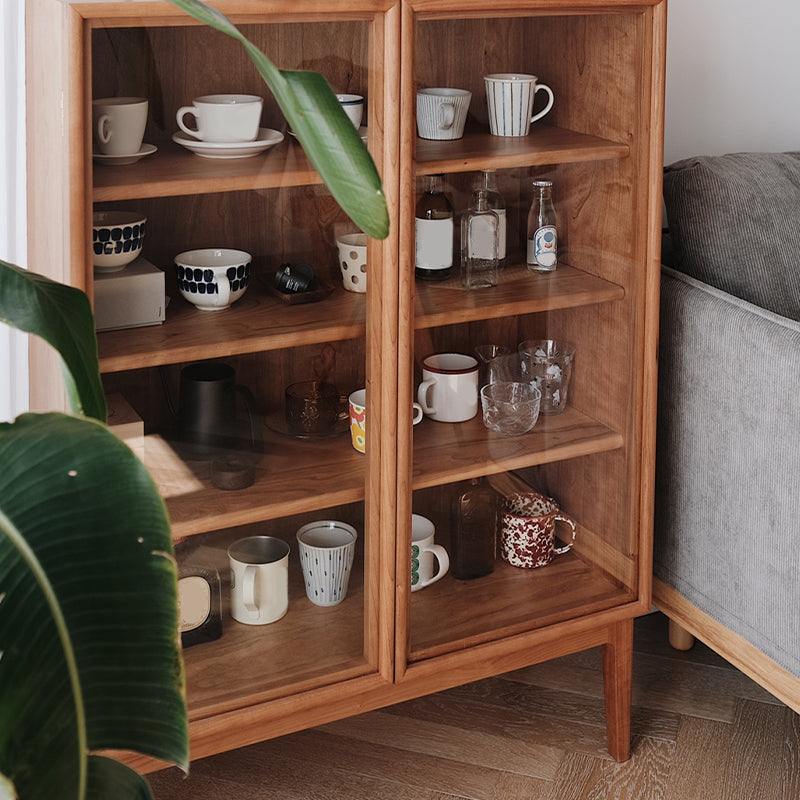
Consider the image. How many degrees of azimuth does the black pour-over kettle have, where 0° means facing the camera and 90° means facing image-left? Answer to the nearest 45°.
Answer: approximately 90°

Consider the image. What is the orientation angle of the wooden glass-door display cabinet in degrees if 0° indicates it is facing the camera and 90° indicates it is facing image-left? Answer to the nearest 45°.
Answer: approximately 315°
